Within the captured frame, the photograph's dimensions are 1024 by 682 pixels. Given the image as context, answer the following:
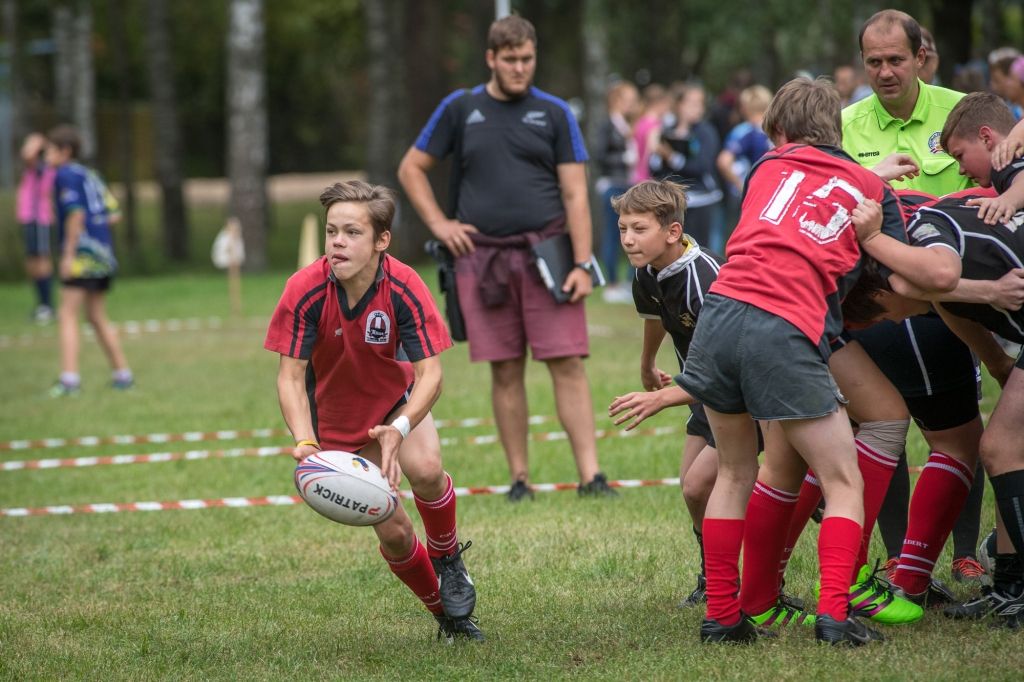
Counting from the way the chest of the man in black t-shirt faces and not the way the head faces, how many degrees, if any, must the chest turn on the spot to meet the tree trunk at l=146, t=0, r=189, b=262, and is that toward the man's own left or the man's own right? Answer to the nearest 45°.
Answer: approximately 180°

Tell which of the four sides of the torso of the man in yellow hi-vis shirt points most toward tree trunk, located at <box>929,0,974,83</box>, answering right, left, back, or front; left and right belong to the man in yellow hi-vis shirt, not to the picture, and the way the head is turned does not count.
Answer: back

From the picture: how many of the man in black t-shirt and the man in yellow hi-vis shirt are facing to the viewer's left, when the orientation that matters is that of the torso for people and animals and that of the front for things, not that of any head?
0
